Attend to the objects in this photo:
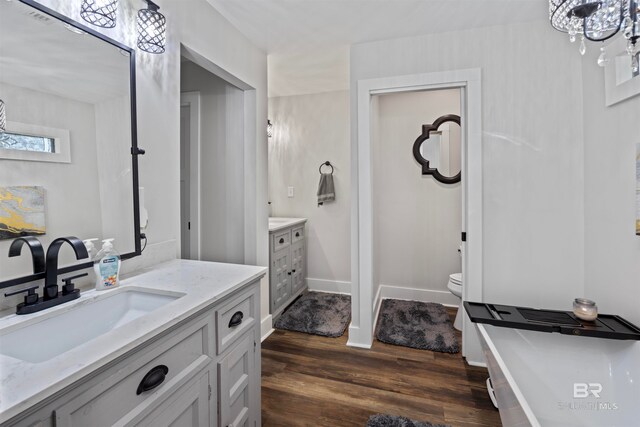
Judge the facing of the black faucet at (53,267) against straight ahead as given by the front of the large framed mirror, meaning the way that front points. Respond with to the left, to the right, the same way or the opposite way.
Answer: the same way

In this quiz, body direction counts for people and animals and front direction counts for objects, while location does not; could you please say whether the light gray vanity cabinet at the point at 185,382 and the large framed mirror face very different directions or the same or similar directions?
same or similar directions

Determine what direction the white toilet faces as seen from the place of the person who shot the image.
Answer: facing to the left of the viewer

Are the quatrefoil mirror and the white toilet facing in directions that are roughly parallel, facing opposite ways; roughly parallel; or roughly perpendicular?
roughly perpendicular

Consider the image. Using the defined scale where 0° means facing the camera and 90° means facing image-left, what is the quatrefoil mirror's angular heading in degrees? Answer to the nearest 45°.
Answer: approximately 0°

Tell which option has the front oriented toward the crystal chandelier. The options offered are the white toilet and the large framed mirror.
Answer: the large framed mirror

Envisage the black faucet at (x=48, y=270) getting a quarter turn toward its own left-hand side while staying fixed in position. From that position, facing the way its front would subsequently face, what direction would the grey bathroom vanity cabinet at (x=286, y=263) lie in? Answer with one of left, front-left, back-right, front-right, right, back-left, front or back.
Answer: front

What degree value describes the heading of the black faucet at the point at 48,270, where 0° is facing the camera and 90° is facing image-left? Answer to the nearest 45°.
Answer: approximately 315°

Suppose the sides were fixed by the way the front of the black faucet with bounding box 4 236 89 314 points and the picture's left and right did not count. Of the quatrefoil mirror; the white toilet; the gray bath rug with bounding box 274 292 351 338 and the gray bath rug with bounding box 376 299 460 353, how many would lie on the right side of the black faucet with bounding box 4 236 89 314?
0

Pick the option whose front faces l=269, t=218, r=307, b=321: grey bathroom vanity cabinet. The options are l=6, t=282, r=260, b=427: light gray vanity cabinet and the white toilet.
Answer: the white toilet

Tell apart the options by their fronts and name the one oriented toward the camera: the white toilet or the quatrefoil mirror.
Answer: the quatrefoil mirror

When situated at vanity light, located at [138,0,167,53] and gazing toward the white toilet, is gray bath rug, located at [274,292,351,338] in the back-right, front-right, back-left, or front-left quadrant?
front-left

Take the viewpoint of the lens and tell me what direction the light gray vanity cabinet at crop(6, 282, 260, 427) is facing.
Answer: facing the viewer and to the right of the viewer

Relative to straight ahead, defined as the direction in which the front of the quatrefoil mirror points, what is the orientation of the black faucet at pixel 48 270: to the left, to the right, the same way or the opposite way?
to the left

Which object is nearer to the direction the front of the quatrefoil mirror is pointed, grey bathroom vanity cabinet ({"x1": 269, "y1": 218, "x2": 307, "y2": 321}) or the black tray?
the black tray
